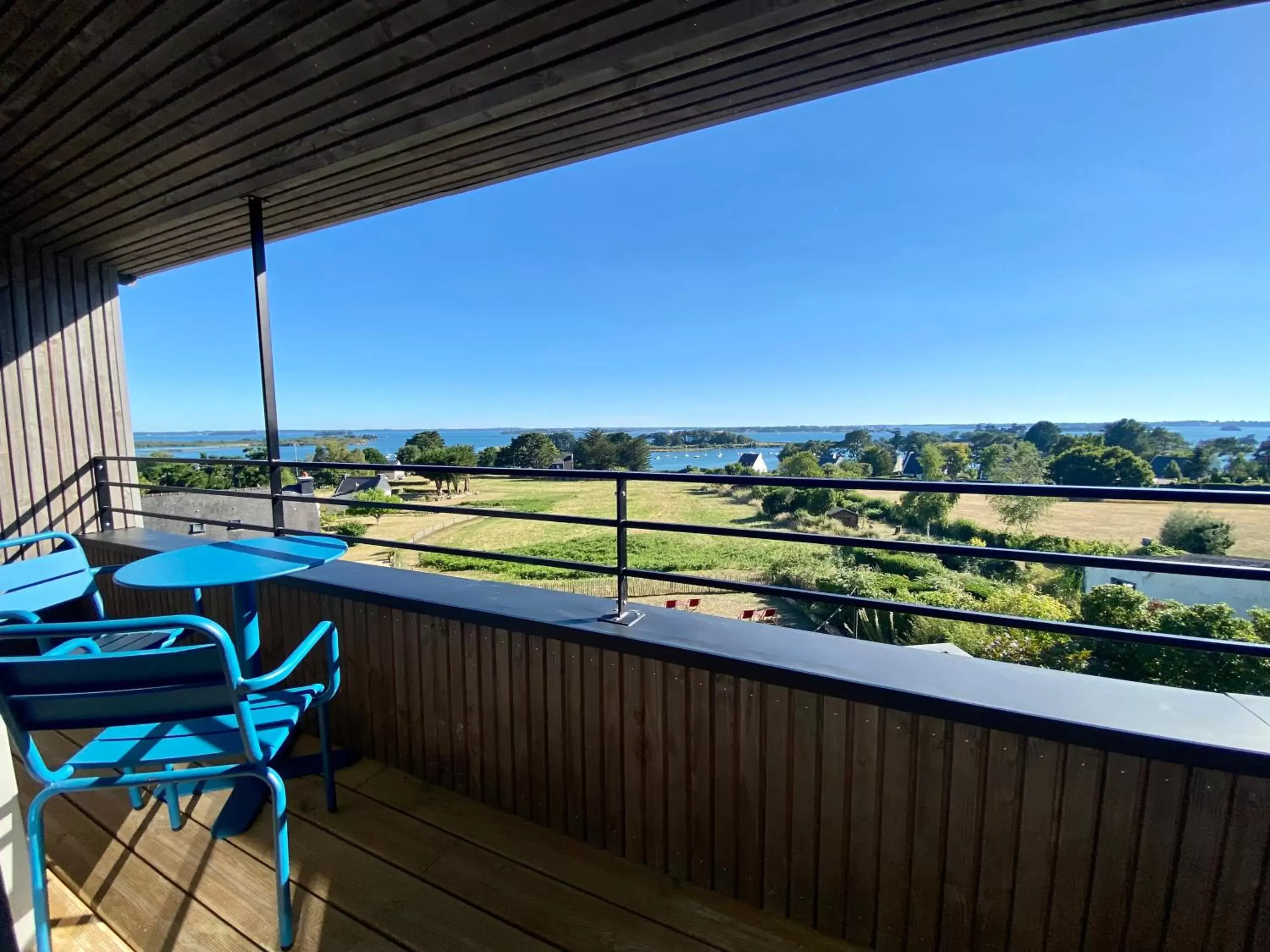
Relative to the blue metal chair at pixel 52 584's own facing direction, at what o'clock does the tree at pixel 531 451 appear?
The tree is roughly at 9 o'clock from the blue metal chair.

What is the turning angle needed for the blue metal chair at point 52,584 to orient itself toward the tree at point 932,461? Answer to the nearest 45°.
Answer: approximately 45° to its left

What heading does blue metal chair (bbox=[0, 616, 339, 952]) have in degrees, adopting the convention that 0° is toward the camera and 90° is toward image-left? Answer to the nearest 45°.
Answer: approximately 225°

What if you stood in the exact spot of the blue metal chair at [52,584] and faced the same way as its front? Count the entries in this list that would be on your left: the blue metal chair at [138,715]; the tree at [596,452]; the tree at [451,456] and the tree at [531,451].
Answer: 3

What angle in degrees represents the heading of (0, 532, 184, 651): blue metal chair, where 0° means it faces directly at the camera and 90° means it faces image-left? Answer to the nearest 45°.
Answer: approximately 315°

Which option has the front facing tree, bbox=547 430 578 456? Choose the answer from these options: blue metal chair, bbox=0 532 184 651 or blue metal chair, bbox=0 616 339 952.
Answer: blue metal chair, bbox=0 616 339 952

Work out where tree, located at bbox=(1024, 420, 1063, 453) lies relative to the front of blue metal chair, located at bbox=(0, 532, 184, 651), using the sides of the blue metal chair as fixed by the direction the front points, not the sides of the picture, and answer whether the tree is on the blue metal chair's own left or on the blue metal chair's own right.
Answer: on the blue metal chair's own left

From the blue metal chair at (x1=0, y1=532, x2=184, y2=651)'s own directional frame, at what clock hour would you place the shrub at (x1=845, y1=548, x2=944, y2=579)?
The shrub is roughly at 10 o'clock from the blue metal chair.
